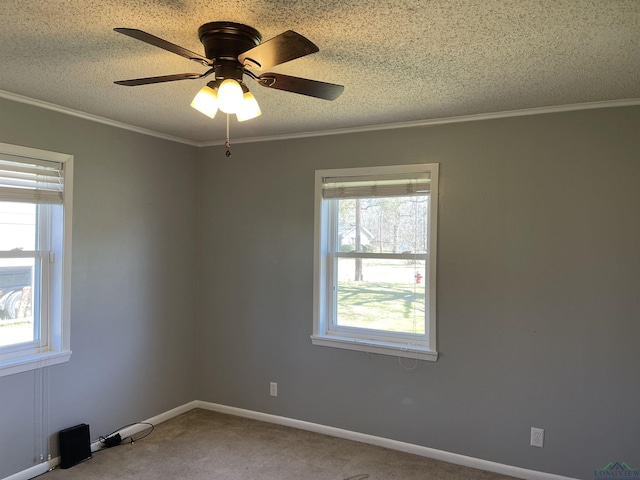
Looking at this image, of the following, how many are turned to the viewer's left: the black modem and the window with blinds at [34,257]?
0

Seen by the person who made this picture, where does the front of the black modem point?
facing the viewer and to the right of the viewer

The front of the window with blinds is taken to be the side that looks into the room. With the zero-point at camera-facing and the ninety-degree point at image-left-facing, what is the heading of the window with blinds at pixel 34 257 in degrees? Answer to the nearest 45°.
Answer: approximately 315°

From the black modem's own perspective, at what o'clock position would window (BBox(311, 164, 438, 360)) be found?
The window is roughly at 11 o'clock from the black modem.

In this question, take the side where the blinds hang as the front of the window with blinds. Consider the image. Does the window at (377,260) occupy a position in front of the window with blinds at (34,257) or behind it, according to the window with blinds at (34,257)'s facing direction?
in front
